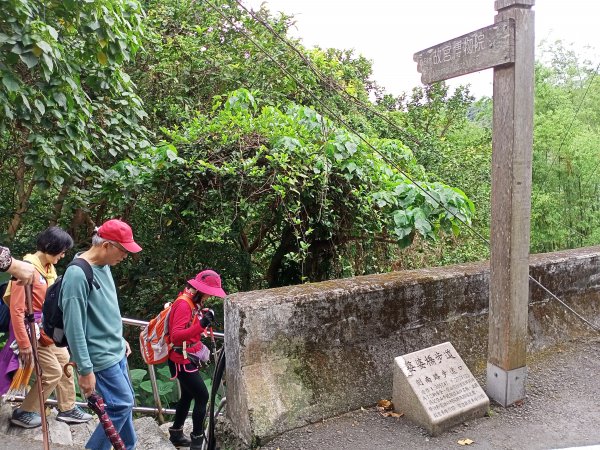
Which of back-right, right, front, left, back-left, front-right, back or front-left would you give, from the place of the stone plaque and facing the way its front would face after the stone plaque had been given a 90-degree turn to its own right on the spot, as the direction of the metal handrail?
front-right

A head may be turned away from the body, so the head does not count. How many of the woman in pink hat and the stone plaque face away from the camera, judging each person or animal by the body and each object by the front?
0

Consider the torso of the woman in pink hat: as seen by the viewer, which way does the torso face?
to the viewer's right

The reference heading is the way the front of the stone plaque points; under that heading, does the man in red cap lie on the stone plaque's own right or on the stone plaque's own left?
on the stone plaque's own right

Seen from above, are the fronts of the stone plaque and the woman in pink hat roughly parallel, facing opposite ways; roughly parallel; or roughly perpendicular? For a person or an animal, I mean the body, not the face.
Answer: roughly perpendicular

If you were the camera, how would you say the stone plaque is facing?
facing the viewer and to the right of the viewer

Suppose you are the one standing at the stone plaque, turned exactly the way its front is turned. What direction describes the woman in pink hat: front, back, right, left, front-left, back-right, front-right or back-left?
back-right

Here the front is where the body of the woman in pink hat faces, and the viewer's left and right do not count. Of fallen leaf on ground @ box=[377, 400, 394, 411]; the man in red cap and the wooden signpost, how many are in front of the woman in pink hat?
2

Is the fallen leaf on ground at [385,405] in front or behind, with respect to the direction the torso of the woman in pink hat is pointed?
in front

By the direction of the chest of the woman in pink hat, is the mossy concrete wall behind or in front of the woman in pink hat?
in front
